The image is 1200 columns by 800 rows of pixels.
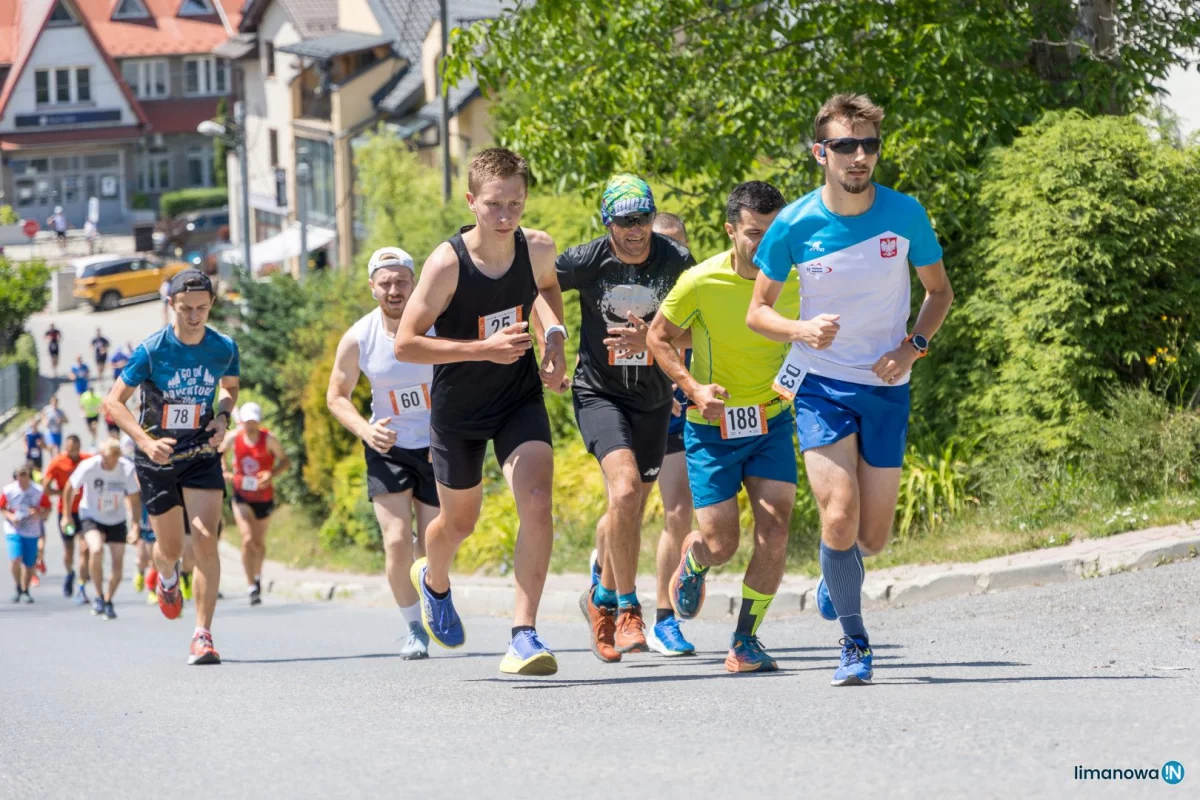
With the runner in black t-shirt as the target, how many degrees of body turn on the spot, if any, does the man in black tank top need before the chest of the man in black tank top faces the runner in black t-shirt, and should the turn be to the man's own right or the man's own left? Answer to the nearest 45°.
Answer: approximately 90° to the man's own left

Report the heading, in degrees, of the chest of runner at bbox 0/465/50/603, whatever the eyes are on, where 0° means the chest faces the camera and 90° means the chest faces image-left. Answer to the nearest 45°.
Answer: approximately 0°

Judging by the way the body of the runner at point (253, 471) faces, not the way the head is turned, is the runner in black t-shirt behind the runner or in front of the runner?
in front

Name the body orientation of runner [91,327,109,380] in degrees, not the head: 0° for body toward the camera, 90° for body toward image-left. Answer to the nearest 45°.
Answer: approximately 0°

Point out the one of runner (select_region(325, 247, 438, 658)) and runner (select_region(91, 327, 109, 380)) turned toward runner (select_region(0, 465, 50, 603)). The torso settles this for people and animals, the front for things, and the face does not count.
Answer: runner (select_region(91, 327, 109, 380))

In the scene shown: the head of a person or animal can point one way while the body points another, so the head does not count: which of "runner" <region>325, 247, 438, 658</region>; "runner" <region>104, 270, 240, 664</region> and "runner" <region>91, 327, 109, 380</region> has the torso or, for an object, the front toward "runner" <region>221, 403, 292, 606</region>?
"runner" <region>91, 327, 109, 380</region>

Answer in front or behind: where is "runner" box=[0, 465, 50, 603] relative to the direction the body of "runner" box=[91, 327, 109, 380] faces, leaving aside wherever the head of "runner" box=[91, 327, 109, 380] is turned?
in front
